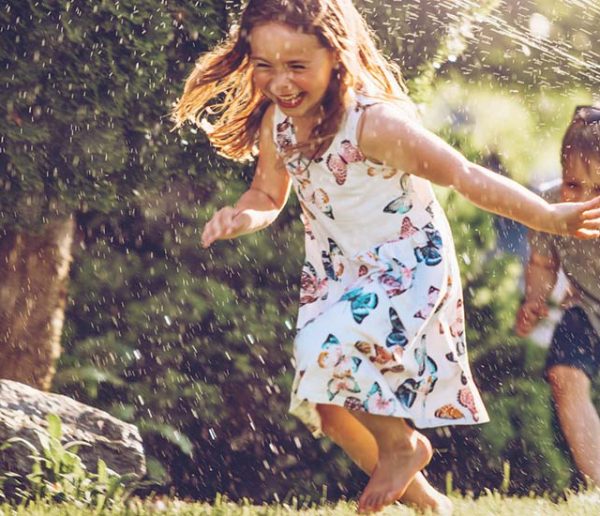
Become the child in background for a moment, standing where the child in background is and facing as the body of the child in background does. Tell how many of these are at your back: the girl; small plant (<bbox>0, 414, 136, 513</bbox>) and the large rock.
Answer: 0

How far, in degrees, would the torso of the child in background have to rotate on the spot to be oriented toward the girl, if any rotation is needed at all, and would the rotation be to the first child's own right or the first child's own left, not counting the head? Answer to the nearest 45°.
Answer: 0° — they already face them

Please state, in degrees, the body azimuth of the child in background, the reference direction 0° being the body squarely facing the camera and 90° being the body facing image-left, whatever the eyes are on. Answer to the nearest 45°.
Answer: approximately 45°

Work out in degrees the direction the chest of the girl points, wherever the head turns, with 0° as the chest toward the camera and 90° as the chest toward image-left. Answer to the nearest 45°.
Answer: approximately 45°

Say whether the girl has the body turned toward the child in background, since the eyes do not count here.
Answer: no

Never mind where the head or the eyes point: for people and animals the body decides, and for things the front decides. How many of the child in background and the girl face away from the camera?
0

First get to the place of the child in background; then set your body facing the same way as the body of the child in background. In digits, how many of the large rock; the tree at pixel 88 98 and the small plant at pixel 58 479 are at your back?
0

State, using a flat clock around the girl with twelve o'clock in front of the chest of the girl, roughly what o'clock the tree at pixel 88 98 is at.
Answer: The tree is roughly at 3 o'clock from the girl.

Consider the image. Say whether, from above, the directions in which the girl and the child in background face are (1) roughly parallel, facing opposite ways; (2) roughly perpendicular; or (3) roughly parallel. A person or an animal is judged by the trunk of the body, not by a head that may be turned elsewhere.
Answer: roughly parallel

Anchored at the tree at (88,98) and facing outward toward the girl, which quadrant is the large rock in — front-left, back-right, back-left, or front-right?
front-right

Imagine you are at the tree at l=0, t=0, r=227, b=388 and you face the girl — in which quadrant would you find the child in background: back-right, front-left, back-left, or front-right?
front-left

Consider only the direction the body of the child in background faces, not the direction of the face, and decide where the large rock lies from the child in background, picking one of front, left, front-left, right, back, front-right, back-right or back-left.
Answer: front

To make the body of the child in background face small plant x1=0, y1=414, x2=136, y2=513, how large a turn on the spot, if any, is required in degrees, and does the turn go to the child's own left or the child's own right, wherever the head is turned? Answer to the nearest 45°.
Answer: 0° — they already face it

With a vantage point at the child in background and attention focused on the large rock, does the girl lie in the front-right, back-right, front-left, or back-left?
front-left
